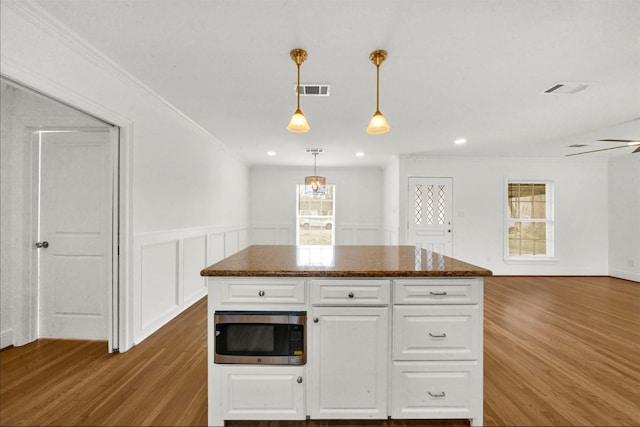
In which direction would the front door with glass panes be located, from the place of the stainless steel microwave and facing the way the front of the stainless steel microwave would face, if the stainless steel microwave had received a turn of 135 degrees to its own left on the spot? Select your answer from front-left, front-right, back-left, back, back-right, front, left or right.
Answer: front

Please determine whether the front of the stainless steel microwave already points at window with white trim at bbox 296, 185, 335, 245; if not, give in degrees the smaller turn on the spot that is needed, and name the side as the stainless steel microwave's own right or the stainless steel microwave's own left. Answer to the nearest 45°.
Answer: approximately 180°

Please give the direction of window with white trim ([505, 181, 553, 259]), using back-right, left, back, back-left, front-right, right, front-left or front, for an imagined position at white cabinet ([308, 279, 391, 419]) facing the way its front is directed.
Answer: back-left

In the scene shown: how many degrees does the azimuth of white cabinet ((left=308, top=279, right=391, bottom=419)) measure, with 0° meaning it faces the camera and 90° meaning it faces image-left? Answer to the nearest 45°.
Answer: approximately 0°

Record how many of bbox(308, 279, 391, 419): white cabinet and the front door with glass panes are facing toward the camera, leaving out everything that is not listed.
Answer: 2

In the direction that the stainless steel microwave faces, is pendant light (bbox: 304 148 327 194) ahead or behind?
behind

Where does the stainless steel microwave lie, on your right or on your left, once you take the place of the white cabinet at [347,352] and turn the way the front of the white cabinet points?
on your right

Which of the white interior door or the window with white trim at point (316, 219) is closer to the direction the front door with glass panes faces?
the white interior door

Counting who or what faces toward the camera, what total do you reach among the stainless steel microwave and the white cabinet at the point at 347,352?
2

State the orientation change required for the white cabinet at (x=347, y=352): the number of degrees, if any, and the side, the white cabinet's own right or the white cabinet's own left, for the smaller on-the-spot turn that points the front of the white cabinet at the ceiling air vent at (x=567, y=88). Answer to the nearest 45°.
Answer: approximately 135° to the white cabinet's own left
